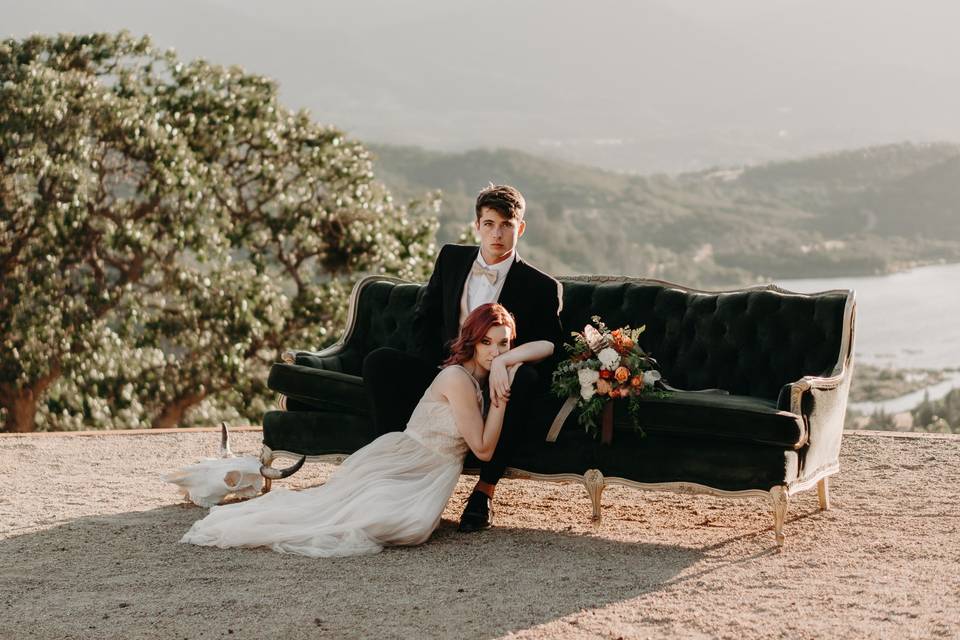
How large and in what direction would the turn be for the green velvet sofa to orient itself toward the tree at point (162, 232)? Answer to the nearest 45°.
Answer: approximately 90° to its right

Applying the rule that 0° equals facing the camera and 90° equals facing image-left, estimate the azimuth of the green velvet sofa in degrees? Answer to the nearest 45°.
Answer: approximately 45°

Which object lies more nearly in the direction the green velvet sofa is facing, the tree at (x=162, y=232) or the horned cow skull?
the horned cow skull

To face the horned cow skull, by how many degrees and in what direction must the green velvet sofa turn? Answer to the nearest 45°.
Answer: approximately 45° to its right
